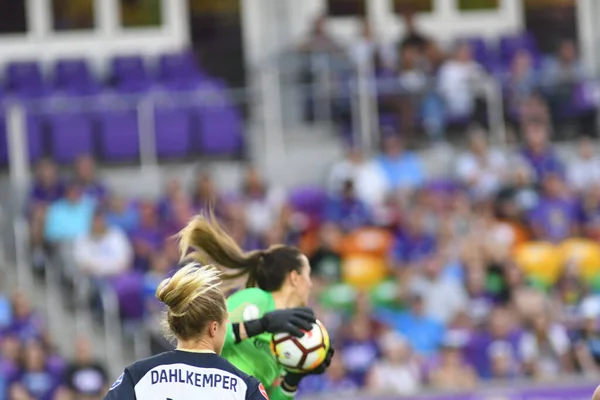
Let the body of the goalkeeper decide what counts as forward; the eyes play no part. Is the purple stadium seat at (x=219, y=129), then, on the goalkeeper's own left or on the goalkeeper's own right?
on the goalkeeper's own left

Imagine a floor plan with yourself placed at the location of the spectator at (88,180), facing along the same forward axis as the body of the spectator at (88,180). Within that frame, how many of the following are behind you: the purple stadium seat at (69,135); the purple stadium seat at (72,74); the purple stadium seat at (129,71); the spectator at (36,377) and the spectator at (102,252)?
3

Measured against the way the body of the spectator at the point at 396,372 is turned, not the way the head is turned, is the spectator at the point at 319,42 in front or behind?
behind

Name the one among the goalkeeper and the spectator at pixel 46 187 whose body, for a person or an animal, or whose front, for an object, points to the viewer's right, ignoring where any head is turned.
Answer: the goalkeeper

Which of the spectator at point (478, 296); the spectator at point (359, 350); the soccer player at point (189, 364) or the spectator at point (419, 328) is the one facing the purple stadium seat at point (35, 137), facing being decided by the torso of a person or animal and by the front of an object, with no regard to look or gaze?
the soccer player

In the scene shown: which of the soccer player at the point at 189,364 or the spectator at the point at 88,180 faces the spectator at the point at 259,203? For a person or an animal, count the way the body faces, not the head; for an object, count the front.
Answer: the soccer player

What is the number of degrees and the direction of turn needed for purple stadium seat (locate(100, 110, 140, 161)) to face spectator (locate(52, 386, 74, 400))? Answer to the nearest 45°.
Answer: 0° — it already faces them

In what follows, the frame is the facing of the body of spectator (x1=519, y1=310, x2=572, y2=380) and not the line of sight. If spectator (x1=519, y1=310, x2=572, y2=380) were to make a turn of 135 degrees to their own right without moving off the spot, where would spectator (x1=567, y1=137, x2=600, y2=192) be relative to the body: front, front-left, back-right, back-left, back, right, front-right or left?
front-right

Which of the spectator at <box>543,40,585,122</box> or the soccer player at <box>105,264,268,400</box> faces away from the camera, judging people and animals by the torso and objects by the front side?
the soccer player

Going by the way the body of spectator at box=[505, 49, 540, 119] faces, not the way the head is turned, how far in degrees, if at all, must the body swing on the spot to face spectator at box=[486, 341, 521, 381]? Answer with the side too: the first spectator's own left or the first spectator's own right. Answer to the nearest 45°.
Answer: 0° — they already face them
